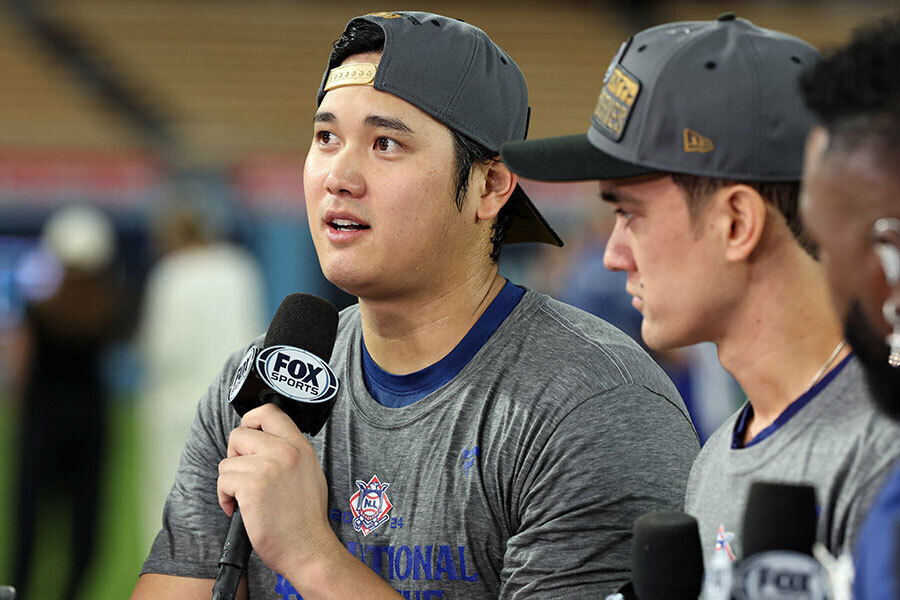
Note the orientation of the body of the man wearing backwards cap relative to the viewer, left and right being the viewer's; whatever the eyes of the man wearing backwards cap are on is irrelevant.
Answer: facing the viewer and to the left of the viewer

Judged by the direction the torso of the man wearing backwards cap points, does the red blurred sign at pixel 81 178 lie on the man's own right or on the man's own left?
on the man's own right

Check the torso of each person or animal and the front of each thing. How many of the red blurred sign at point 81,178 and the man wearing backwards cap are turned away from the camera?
0

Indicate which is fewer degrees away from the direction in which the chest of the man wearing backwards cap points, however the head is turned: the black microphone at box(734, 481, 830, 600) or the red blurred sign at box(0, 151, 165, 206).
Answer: the black microphone

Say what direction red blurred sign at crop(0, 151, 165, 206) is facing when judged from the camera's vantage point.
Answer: facing the viewer

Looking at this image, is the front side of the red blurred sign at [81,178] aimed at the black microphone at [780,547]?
yes

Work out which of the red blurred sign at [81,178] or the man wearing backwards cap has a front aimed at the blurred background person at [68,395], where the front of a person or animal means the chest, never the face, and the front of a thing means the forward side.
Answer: the red blurred sign

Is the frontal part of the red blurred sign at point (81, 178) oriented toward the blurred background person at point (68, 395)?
yes

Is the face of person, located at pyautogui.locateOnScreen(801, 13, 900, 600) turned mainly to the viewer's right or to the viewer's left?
to the viewer's left
